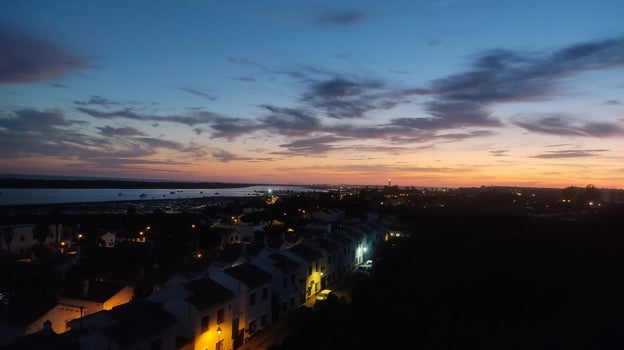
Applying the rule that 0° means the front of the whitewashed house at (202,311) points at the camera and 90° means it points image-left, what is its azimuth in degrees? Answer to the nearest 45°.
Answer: approximately 315°

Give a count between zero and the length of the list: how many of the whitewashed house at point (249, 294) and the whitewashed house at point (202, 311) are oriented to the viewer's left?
0

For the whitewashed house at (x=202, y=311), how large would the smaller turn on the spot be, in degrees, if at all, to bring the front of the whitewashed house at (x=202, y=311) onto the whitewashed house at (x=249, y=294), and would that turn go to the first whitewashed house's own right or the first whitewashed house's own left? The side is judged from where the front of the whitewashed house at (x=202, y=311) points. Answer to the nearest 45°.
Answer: approximately 90° to the first whitewashed house's own left

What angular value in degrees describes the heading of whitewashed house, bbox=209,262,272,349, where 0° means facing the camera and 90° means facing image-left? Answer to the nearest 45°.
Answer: approximately 315°

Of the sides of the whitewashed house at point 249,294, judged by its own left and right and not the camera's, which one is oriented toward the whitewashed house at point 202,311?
right
